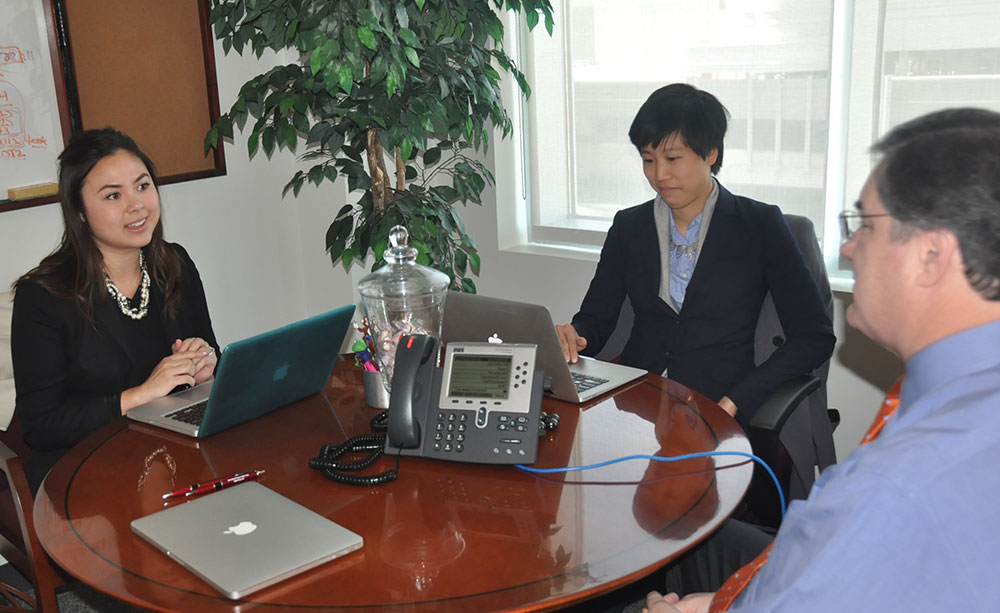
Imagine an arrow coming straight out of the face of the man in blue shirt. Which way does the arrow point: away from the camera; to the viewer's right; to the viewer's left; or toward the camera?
to the viewer's left

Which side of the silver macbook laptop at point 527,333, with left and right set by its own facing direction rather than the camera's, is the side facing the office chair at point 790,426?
front

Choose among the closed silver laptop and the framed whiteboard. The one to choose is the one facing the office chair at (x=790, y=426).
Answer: the framed whiteboard

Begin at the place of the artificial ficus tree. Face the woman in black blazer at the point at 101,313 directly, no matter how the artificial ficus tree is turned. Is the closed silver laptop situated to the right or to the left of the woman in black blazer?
left

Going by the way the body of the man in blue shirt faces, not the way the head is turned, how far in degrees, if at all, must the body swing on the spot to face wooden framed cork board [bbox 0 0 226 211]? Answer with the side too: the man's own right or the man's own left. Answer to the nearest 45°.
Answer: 0° — they already face it

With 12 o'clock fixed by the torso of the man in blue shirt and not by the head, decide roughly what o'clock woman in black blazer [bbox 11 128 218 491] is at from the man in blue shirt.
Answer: The woman in black blazer is roughly at 11 o'clock from the man in blue shirt.

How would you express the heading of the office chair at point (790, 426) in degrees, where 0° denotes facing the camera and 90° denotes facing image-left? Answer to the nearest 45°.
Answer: approximately 45°

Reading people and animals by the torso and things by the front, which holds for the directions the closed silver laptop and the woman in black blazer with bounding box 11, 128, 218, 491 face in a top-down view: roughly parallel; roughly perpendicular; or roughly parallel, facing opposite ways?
roughly perpendicular

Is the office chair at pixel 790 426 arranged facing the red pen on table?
yes

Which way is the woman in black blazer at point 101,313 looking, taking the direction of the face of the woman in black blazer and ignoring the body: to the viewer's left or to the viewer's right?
to the viewer's right

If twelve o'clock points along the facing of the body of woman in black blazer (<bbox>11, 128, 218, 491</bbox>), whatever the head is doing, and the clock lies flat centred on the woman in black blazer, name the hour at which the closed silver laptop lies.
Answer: The closed silver laptop is roughly at 1 o'clock from the woman in black blazer.
